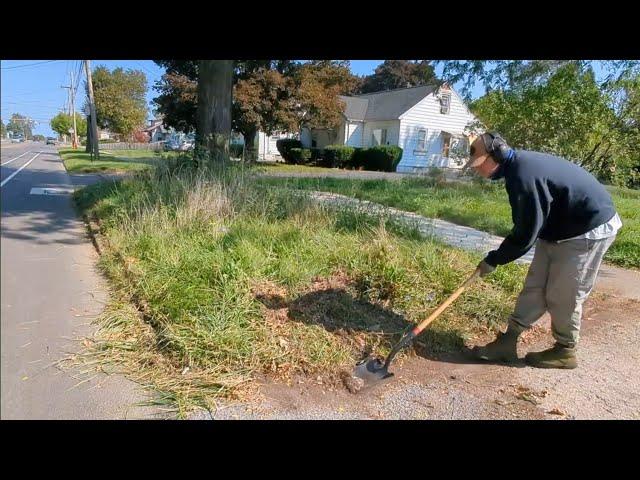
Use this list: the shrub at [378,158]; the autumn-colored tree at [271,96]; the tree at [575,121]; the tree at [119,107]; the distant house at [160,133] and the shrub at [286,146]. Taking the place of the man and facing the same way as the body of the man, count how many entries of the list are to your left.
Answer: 0

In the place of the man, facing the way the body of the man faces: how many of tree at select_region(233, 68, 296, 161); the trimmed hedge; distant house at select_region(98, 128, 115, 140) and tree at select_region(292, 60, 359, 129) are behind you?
0

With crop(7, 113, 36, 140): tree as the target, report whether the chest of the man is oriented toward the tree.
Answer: no

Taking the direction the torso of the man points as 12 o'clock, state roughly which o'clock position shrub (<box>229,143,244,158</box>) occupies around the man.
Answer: The shrub is roughly at 1 o'clock from the man.

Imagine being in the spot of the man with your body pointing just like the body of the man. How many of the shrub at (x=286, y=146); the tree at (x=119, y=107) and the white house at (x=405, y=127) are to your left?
0

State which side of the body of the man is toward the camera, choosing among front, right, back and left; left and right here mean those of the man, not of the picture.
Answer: left

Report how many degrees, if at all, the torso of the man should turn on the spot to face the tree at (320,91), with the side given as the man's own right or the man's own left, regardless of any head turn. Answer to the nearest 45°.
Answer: approximately 45° to the man's own right

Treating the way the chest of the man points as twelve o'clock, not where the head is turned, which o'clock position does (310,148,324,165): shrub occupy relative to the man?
The shrub is roughly at 2 o'clock from the man.

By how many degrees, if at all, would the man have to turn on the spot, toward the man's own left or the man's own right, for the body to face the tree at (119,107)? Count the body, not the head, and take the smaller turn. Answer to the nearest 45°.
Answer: approximately 45° to the man's own right

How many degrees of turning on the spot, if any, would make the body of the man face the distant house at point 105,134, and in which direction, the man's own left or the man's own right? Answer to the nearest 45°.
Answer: approximately 45° to the man's own right

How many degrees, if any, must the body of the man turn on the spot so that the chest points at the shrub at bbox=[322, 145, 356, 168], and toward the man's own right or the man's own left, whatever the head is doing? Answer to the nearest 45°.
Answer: approximately 45° to the man's own right

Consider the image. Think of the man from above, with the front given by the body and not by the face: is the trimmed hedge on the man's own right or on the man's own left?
on the man's own right

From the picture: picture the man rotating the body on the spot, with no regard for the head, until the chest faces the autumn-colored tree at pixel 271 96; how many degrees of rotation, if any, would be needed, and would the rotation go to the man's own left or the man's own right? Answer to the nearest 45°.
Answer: approximately 45° to the man's own right

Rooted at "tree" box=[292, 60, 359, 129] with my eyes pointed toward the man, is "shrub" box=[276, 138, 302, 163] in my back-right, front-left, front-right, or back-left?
back-right

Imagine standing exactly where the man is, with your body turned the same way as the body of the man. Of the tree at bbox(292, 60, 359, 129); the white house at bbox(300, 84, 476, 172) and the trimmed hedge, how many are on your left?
0

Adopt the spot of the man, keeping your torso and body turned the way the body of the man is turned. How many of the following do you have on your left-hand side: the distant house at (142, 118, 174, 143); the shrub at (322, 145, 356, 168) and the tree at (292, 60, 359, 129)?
0

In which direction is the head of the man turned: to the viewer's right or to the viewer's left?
to the viewer's left

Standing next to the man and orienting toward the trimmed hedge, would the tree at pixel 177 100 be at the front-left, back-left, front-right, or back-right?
front-left

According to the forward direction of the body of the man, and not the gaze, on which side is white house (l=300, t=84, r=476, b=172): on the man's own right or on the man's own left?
on the man's own right
